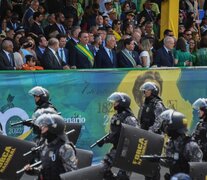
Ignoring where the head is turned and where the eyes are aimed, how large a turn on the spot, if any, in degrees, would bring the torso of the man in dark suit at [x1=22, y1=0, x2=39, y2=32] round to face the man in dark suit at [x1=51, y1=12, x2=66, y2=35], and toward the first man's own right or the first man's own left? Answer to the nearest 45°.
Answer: approximately 45° to the first man's own left

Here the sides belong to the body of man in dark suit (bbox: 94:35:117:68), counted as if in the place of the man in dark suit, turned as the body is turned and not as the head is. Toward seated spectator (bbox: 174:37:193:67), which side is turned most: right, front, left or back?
left

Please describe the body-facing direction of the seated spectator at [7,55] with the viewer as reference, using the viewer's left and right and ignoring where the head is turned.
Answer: facing the viewer and to the right of the viewer

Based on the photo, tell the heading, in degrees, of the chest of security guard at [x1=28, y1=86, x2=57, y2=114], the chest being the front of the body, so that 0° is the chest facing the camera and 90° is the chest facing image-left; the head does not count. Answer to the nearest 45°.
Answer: approximately 90°

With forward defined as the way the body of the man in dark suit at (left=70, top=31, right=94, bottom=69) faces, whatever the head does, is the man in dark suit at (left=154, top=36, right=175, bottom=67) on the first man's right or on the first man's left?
on the first man's left

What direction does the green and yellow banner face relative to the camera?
toward the camera

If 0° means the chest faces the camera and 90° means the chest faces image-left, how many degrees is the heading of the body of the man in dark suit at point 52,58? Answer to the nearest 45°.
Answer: approximately 315°

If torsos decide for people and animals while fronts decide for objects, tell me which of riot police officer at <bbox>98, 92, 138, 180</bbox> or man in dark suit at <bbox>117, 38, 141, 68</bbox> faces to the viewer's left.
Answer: the riot police officer

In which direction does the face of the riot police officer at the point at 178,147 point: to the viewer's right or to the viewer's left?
to the viewer's left
